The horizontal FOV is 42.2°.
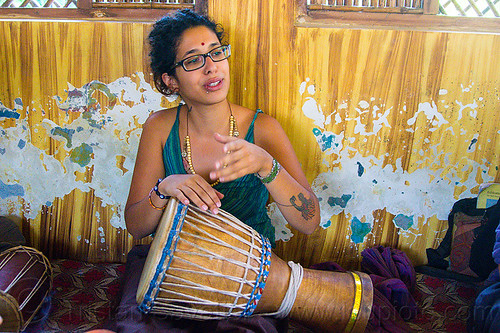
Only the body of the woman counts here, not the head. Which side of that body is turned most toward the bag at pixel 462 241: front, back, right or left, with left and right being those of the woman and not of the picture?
left

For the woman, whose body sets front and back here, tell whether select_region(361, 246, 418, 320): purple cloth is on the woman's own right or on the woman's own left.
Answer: on the woman's own left

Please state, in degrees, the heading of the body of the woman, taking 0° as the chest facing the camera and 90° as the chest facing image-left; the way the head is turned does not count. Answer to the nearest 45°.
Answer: approximately 0°
